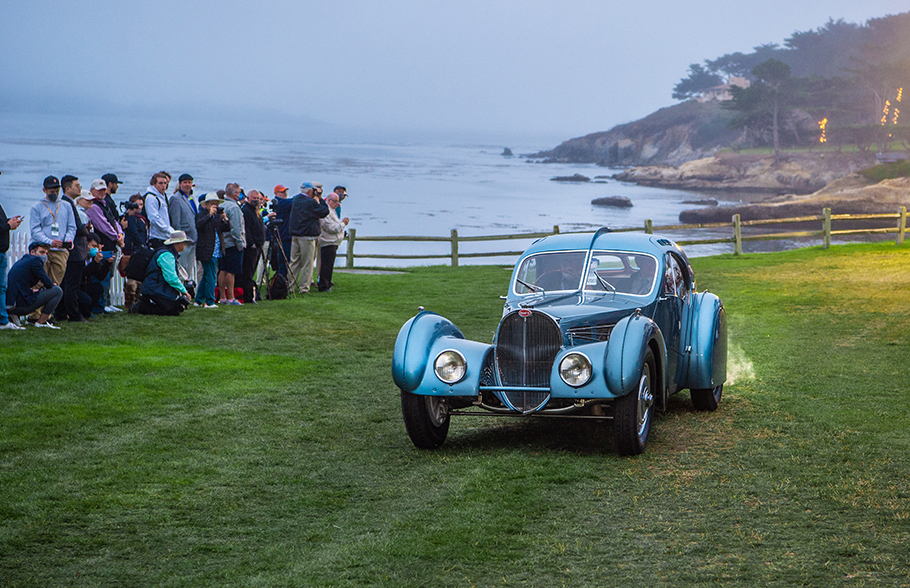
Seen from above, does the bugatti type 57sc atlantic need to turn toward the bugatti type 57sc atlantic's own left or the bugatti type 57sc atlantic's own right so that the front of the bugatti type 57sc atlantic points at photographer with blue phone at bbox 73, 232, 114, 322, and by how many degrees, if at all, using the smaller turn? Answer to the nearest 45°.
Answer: approximately 90° to the bugatti type 57sc atlantic's own right

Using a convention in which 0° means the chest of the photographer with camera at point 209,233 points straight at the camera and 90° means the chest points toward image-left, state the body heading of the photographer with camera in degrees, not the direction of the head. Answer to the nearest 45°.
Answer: approximately 315°

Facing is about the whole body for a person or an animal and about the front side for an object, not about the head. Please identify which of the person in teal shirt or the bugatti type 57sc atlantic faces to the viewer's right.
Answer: the person in teal shirt

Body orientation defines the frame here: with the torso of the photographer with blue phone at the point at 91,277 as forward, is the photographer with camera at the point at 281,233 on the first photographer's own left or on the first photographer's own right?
on the first photographer's own left

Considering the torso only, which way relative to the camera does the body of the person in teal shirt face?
to the viewer's right

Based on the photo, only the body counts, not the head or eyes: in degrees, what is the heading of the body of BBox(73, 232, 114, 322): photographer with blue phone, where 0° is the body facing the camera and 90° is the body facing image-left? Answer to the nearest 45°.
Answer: approximately 315°

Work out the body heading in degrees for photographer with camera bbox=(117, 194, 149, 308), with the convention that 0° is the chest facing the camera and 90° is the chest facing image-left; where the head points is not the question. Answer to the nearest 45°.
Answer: approximately 315°

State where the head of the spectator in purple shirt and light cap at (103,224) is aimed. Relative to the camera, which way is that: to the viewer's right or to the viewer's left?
to the viewer's right

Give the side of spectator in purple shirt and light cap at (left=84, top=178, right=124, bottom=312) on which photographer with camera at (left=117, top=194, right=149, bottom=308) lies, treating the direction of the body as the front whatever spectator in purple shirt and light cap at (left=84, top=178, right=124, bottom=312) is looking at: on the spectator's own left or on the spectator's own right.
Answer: on the spectator's own left

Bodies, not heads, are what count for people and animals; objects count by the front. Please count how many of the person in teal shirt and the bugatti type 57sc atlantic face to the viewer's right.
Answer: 1
